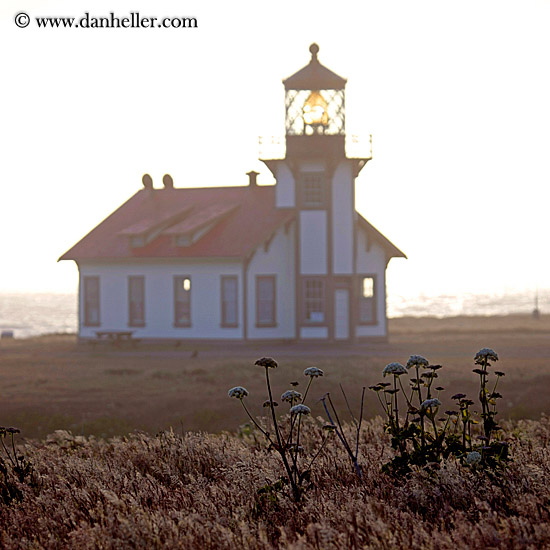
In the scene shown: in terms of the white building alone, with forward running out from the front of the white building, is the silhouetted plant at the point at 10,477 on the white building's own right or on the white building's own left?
on the white building's own right

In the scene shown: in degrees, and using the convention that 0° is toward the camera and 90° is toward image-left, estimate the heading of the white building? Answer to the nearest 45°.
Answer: approximately 315°
